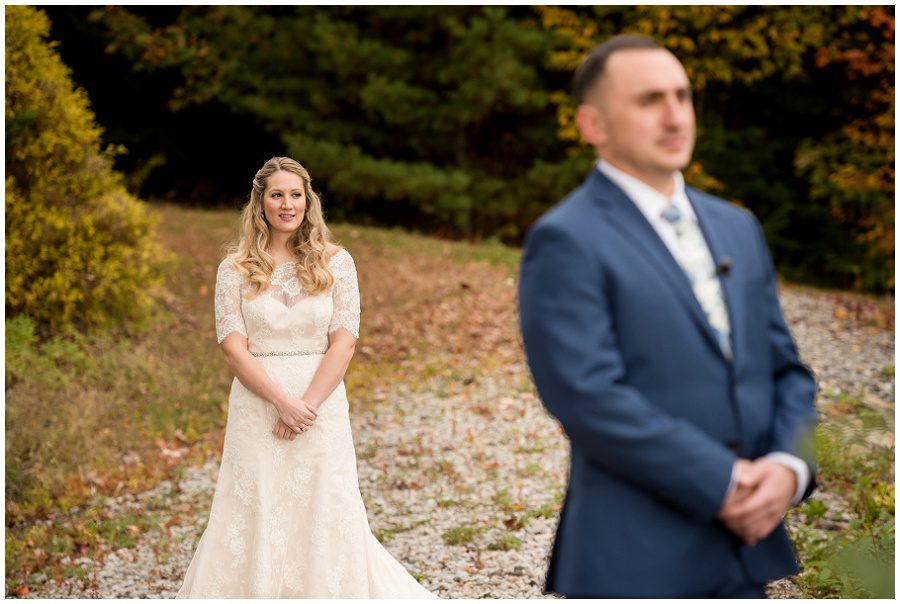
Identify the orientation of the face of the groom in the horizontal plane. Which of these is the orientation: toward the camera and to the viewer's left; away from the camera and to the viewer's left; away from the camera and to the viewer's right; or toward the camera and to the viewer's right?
toward the camera and to the viewer's right

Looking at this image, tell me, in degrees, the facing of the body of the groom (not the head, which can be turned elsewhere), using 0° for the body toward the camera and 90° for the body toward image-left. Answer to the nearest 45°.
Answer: approximately 315°

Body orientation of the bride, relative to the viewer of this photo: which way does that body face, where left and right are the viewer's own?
facing the viewer

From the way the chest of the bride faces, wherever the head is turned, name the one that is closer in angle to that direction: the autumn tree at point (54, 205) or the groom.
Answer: the groom

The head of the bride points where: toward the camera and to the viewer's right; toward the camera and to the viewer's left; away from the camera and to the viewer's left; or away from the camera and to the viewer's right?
toward the camera and to the viewer's right

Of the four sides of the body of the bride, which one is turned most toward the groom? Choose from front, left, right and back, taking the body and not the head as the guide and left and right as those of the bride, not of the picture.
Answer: front

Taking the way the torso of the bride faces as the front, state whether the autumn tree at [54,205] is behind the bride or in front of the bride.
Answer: behind

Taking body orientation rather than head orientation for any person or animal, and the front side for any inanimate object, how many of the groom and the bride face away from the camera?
0

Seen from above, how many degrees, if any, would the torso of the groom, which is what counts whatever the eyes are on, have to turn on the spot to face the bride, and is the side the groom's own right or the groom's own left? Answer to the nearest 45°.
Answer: approximately 180°
